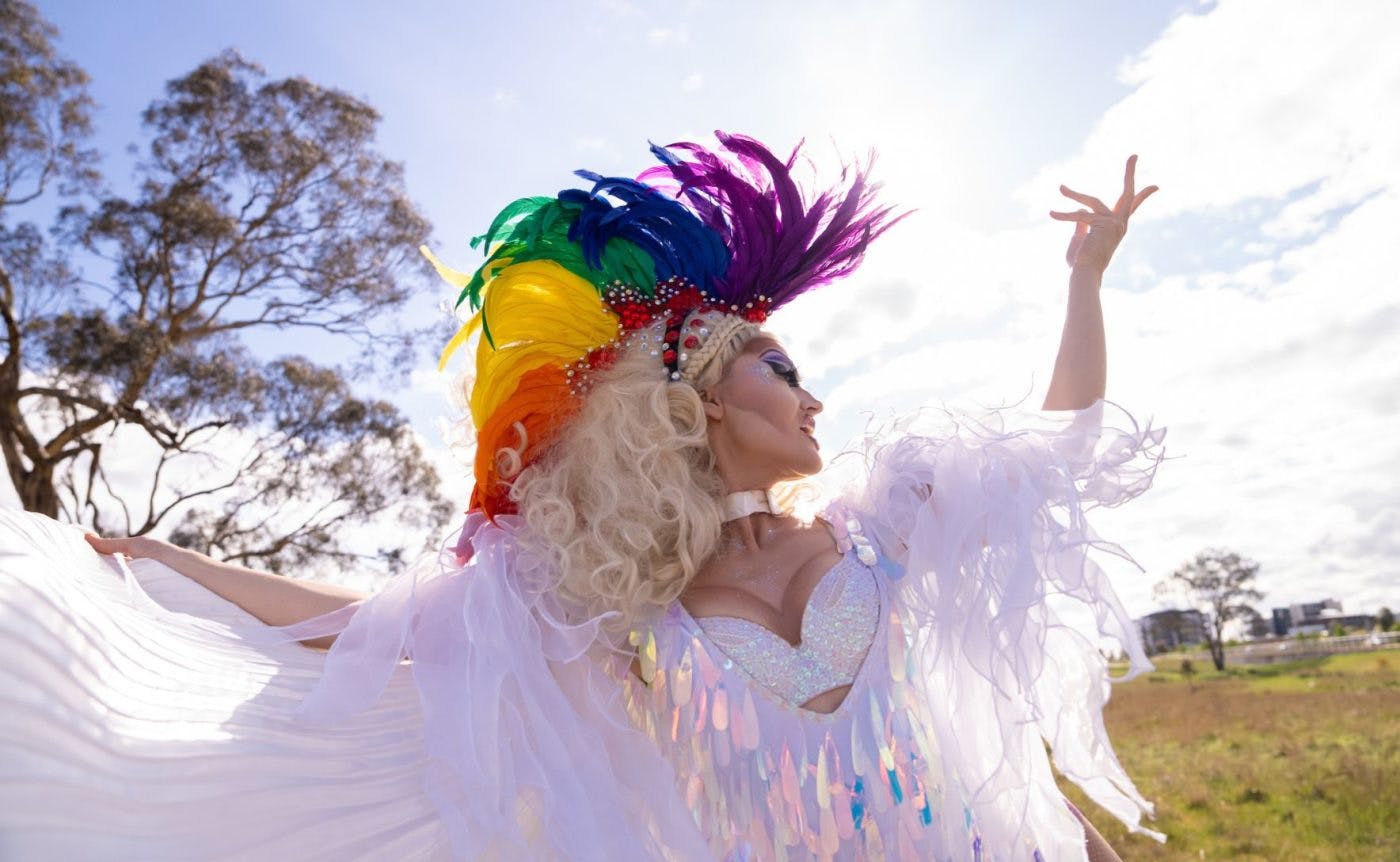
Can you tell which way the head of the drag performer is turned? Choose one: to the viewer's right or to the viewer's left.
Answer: to the viewer's right

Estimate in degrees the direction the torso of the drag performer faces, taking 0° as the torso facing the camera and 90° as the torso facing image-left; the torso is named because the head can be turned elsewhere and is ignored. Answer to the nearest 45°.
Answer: approximately 315°

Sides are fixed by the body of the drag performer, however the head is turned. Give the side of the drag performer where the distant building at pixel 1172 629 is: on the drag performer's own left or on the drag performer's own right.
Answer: on the drag performer's own left
